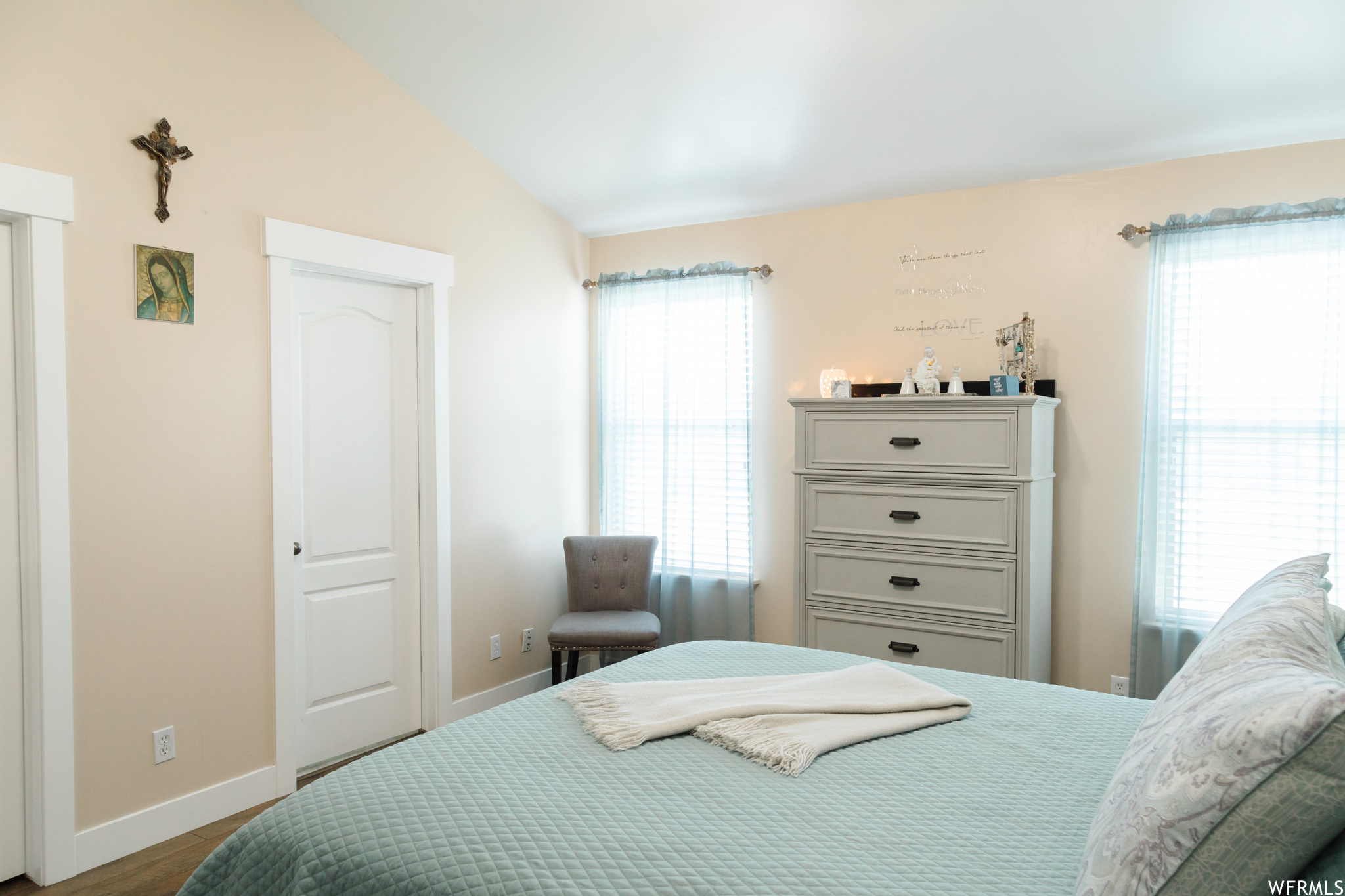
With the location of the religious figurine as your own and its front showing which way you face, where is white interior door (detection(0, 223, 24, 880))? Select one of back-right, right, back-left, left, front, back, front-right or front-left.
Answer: front-right

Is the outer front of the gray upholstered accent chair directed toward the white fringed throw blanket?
yes

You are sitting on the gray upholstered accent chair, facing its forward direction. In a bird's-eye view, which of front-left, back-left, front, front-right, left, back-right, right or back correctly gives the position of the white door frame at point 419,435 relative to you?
front-right

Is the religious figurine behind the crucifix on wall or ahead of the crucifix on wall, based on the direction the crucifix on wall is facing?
ahead

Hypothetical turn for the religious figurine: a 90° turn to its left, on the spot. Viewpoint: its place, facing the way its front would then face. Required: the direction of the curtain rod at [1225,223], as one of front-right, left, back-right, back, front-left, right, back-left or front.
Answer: front

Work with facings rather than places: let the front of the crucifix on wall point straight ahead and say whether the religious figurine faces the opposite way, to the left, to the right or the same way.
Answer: to the right

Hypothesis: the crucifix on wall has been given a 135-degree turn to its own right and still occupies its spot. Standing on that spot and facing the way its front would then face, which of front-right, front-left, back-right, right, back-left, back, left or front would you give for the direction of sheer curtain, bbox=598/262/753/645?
back

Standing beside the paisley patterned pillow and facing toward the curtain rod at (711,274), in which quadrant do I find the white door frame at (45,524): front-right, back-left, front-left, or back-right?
front-left

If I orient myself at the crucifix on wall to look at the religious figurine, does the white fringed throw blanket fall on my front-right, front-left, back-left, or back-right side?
front-right

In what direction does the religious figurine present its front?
toward the camera

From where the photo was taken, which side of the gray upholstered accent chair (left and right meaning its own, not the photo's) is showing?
front

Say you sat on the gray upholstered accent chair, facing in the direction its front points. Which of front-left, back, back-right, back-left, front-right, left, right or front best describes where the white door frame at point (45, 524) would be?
front-right
